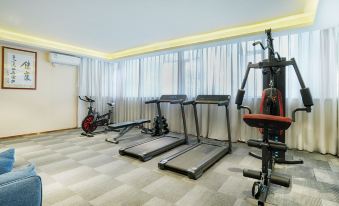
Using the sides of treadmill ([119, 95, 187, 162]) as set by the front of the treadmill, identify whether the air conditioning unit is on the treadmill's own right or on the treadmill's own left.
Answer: on the treadmill's own left

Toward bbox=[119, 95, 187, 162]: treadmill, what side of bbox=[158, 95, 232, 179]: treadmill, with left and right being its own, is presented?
left

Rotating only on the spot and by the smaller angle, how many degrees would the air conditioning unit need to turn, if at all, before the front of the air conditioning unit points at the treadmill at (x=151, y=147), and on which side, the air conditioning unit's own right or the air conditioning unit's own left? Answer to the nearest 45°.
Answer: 0° — it already faces it

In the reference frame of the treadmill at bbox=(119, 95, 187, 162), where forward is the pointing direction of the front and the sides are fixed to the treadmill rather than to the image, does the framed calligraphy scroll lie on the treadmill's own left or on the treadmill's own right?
on the treadmill's own left

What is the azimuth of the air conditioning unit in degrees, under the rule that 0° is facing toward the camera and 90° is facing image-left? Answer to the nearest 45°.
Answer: approximately 315°

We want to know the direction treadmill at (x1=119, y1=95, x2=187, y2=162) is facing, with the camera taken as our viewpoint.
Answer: facing away from the viewer and to the right of the viewer

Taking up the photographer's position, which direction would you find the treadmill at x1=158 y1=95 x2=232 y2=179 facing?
facing away from the viewer and to the right of the viewer

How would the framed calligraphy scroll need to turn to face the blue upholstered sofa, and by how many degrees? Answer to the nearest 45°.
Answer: approximately 45° to its right
